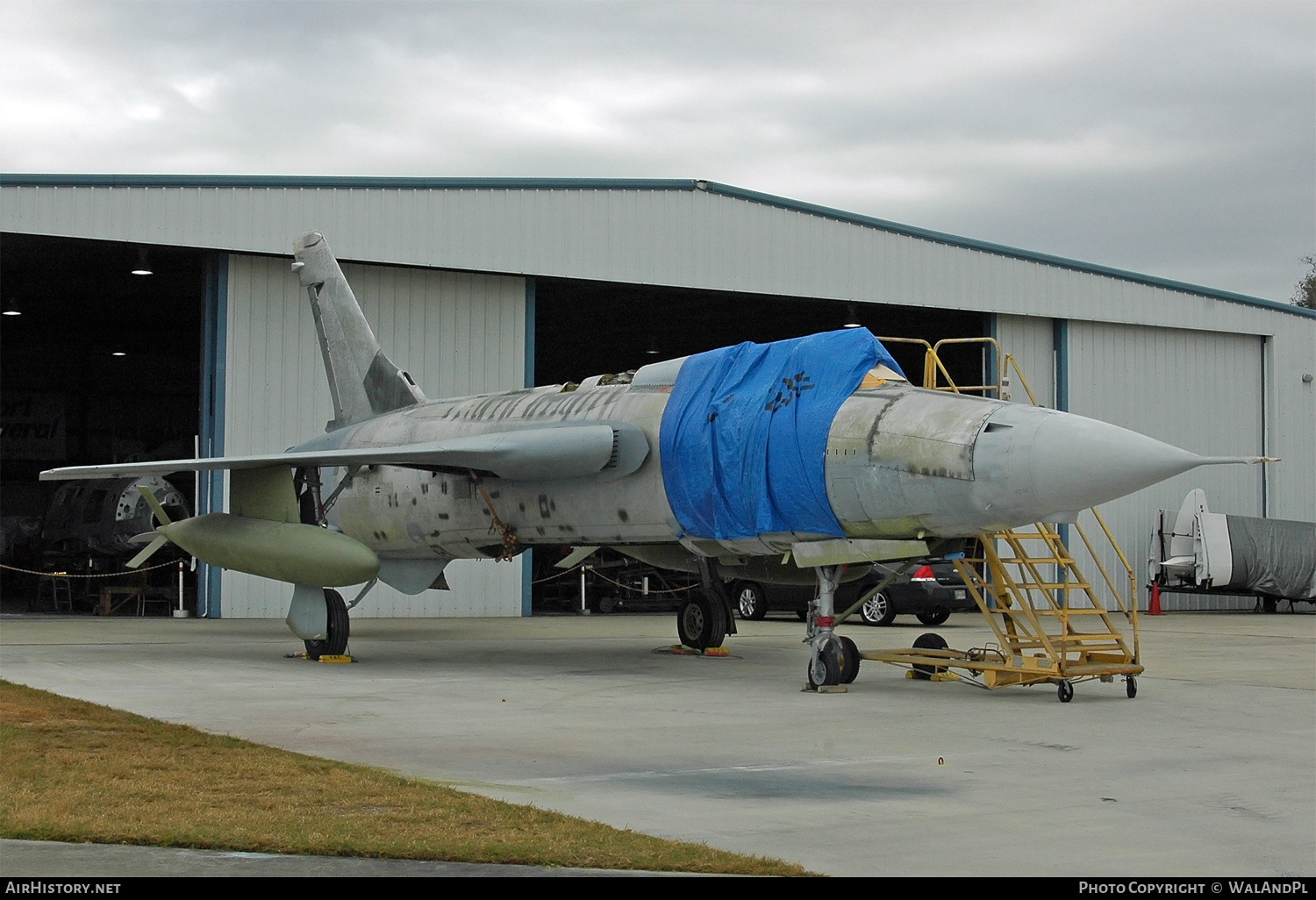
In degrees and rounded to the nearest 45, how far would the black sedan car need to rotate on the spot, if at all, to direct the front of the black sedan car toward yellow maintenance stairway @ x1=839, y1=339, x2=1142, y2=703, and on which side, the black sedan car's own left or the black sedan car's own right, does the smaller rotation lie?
approximately 135° to the black sedan car's own left

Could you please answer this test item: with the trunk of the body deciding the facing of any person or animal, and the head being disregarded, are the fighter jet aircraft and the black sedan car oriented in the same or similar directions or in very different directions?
very different directions

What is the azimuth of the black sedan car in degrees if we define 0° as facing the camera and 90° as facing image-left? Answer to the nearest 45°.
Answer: approximately 135°

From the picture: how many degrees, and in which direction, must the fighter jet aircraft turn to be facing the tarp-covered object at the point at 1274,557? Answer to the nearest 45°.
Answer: approximately 90° to its left

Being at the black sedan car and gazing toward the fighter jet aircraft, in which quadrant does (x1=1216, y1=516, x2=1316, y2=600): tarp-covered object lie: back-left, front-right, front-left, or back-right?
back-left
